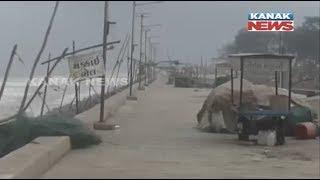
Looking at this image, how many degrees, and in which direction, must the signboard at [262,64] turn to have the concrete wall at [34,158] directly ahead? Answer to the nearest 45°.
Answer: approximately 45° to its right

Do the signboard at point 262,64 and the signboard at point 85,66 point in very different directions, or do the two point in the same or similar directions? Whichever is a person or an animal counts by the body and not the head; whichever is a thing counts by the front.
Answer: same or similar directions

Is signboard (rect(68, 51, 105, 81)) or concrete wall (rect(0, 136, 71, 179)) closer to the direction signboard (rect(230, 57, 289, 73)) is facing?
the concrete wall

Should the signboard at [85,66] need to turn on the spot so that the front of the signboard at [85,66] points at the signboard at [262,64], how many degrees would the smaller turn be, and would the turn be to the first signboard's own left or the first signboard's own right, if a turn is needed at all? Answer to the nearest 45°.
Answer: approximately 45° to the first signboard's own left

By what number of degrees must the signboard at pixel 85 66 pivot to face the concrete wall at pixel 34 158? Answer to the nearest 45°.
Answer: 0° — it already faces it

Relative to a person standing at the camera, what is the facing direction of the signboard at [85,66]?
facing the viewer

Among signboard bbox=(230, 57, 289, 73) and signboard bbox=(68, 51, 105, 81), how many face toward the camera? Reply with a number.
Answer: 2

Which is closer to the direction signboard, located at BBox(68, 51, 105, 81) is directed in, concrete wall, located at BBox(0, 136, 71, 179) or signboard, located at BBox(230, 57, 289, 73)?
the concrete wall

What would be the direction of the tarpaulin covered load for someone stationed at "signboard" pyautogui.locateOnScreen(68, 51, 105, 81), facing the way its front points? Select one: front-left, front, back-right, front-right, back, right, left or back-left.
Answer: left

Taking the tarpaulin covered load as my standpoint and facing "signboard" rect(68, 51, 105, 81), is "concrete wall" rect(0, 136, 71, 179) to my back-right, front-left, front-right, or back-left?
front-left

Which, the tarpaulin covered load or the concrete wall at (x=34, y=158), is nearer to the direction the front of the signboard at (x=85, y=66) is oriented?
the concrete wall
